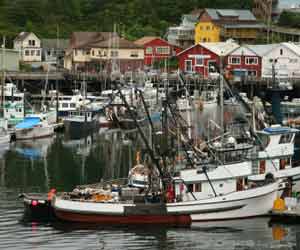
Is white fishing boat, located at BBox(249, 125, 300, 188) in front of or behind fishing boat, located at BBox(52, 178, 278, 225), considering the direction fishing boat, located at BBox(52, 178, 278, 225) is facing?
in front

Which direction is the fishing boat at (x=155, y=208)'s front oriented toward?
to the viewer's right

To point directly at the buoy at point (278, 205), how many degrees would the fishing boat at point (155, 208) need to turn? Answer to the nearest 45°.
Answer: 0° — it already faces it

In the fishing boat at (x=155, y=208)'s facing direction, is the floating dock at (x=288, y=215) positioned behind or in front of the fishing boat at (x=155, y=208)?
in front
